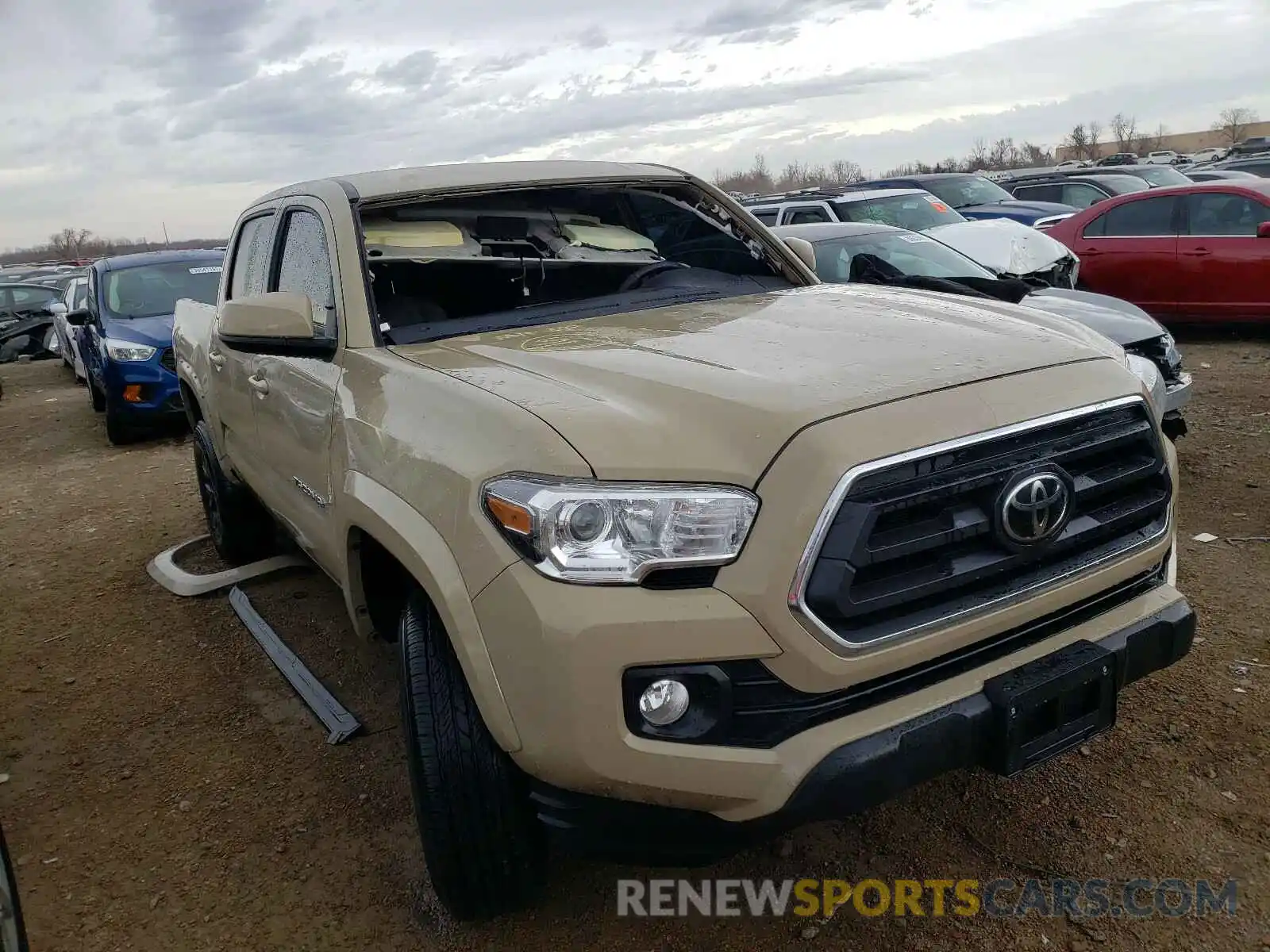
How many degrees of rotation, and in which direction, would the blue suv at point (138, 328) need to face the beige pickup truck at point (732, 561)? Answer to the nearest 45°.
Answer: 0° — it already faces it

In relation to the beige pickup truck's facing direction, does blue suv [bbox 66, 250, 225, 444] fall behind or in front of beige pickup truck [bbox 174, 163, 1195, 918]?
behind

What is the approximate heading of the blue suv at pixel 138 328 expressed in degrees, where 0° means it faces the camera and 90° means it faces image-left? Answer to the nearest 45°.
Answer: approximately 0°
